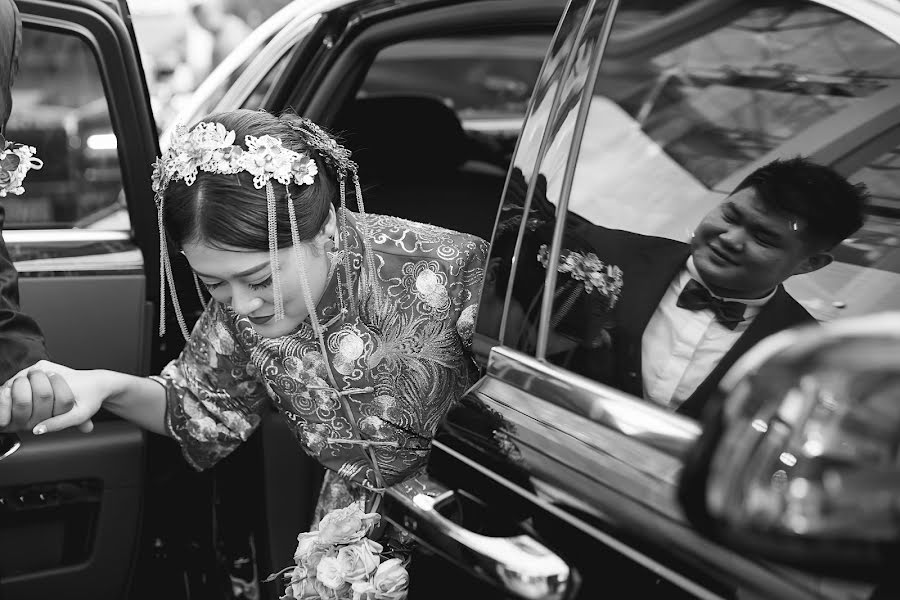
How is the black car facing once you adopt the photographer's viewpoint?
facing the viewer and to the right of the viewer
